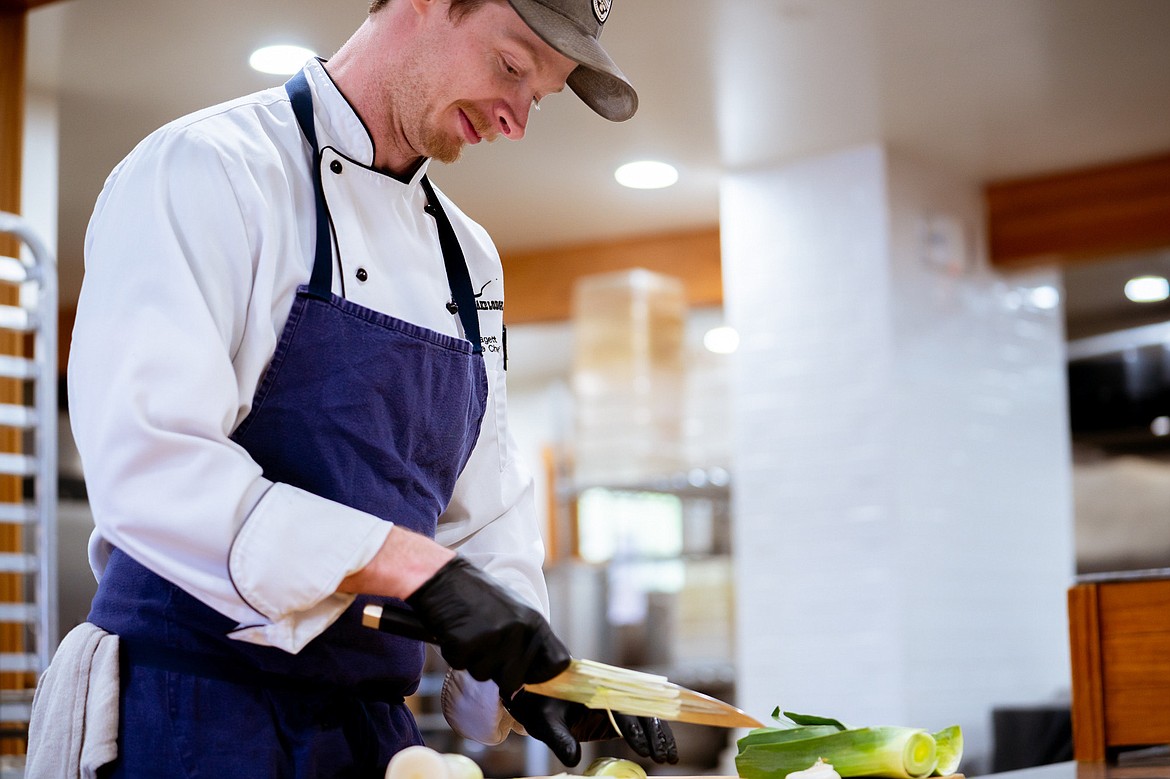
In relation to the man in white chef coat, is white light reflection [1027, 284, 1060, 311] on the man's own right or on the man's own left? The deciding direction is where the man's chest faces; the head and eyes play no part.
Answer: on the man's own left

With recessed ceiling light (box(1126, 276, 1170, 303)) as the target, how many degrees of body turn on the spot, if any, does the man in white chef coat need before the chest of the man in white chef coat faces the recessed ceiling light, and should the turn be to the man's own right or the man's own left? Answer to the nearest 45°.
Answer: approximately 90° to the man's own left

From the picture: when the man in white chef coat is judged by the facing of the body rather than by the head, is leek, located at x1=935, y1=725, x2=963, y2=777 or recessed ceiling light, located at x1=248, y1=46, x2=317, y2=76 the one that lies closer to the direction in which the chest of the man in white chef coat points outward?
the leek

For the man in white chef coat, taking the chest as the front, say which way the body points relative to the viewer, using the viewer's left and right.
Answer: facing the viewer and to the right of the viewer

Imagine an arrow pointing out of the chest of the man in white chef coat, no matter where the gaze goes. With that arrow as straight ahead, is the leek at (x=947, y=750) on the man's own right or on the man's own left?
on the man's own left

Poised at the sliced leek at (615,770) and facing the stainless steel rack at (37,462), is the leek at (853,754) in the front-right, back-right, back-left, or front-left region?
back-right

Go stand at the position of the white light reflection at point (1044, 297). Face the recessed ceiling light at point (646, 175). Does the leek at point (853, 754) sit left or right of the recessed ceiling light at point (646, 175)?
left
